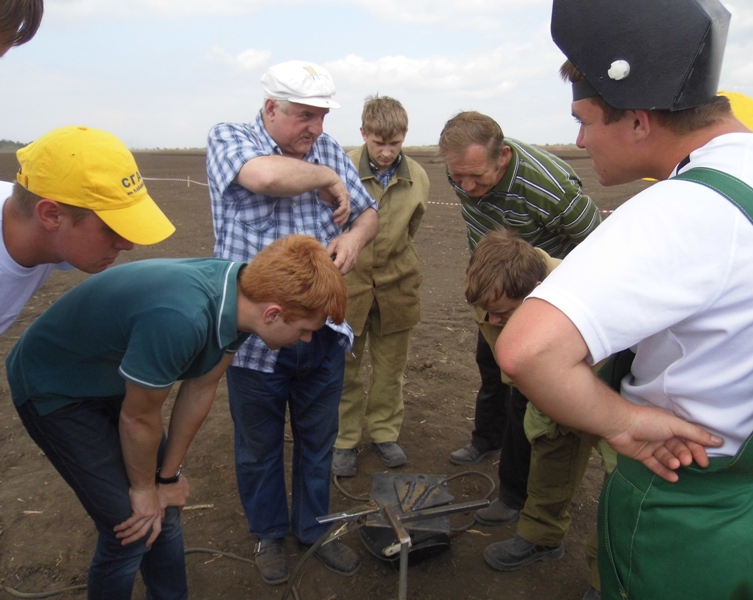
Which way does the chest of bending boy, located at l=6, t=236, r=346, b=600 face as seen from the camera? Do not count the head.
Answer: to the viewer's right

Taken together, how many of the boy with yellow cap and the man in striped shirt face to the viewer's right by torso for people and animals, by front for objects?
1

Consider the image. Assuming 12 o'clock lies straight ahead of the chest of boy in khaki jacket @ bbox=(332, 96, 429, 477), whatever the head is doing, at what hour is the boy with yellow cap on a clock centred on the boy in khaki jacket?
The boy with yellow cap is roughly at 1 o'clock from the boy in khaki jacket.

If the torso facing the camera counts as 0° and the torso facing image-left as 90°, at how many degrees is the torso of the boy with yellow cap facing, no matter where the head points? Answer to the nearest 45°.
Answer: approximately 270°

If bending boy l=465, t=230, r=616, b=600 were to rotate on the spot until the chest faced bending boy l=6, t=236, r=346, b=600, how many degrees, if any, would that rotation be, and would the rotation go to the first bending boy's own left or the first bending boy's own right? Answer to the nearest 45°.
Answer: approximately 45° to the first bending boy's own left

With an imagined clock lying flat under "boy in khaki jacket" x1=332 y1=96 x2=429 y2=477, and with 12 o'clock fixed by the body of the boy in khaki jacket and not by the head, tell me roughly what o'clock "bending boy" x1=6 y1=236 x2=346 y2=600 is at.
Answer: The bending boy is roughly at 1 o'clock from the boy in khaki jacket.

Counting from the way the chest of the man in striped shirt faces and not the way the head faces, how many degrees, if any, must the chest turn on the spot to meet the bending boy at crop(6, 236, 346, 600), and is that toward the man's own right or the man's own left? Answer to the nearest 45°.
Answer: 0° — they already face them

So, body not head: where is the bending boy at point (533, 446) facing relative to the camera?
to the viewer's left
